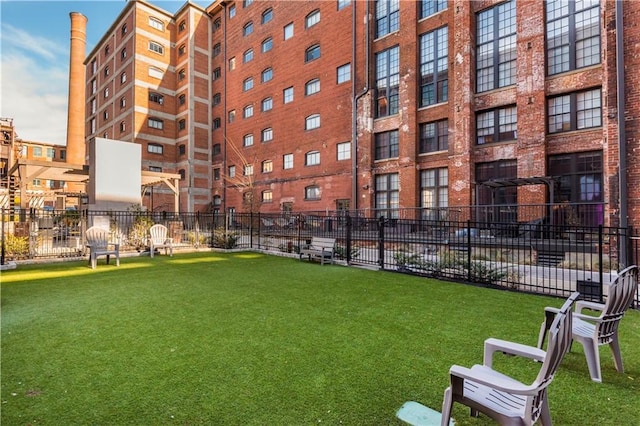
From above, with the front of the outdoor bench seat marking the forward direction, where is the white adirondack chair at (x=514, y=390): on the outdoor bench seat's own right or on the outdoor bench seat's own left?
on the outdoor bench seat's own left

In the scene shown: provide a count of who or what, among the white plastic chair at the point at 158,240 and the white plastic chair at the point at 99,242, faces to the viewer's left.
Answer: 0

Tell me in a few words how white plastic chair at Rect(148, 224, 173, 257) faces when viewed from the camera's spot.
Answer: facing the viewer and to the right of the viewer

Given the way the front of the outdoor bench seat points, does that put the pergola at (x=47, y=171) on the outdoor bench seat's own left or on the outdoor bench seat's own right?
on the outdoor bench seat's own right

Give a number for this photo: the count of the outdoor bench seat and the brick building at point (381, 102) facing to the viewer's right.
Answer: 0

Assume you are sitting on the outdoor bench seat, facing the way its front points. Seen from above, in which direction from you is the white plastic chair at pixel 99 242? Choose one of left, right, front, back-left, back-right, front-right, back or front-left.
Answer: front-right

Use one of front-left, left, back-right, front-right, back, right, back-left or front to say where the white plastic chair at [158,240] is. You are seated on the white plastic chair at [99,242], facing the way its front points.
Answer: left

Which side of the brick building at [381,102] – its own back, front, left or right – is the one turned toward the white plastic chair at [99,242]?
front

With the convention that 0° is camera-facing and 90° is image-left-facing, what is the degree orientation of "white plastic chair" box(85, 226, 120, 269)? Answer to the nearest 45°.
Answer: approximately 315°

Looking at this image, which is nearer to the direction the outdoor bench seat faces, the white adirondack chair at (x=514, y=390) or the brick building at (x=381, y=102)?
the white adirondack chair

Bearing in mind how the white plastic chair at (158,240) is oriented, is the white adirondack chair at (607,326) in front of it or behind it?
in front

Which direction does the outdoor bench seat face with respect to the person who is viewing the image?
facing the viewer and to the left of the viewer
